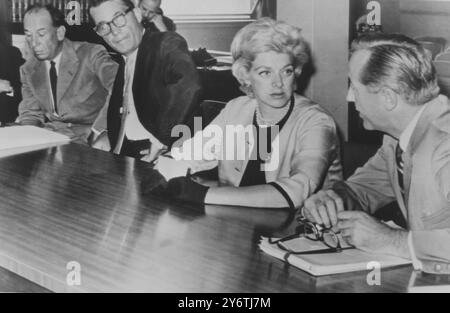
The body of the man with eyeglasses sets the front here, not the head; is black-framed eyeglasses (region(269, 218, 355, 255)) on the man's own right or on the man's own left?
on the man's own left

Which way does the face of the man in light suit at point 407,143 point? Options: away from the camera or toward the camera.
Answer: away from the camera

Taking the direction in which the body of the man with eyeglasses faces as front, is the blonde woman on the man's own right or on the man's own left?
on the man's own left

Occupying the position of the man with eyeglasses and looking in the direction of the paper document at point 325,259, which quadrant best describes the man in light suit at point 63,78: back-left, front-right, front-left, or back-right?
back-right

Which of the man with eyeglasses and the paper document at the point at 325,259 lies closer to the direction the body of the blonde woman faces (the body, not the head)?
the paper document

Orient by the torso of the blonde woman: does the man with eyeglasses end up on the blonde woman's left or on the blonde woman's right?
on the blonde woman's right
